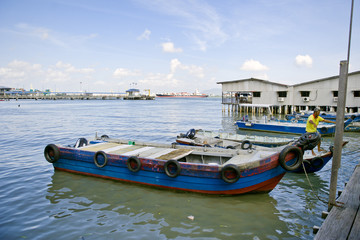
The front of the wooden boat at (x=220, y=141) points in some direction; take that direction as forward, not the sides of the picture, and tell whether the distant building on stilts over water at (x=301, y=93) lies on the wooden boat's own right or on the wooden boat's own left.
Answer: on the wooden boat's own left

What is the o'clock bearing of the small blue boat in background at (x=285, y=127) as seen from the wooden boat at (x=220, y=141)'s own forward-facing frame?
The small blue boat in background is roughly at 10 o'clock from the wooden boat.

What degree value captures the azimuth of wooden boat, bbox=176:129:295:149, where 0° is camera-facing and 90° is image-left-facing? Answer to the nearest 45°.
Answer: approximately 270°
